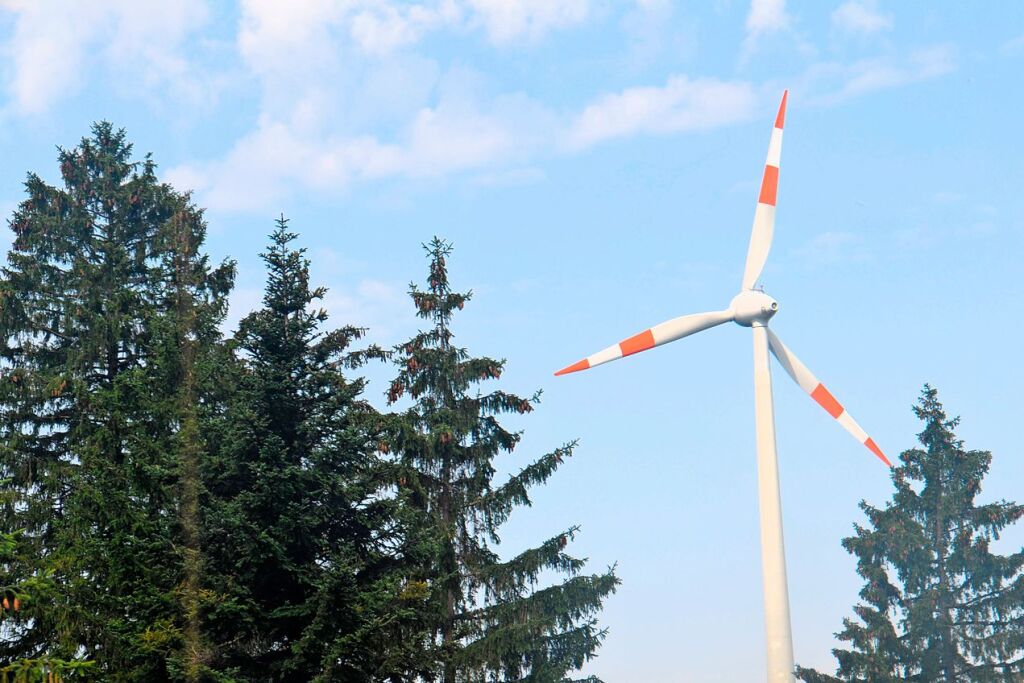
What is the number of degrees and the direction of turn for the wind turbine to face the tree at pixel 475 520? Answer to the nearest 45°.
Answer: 0° — it already faces it

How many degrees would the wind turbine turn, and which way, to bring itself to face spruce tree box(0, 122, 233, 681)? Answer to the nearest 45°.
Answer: approximately 45° to its left
